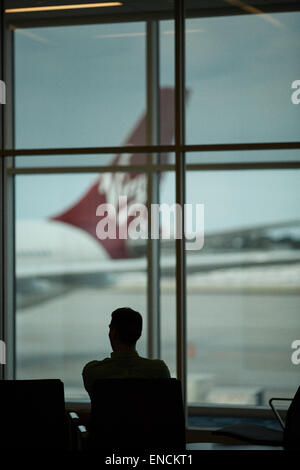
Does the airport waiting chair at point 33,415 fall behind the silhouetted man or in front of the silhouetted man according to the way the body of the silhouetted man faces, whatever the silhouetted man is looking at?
behind

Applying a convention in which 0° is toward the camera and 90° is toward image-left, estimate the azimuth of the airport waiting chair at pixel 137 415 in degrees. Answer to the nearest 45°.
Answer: approximately 180°

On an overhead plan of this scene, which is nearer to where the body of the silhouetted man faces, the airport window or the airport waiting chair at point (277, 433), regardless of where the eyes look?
the airport window

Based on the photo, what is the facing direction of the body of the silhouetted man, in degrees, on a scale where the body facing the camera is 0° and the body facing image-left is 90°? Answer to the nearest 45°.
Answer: approximately 180°

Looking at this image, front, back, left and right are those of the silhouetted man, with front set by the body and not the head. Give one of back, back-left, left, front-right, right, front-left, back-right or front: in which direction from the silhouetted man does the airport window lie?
front

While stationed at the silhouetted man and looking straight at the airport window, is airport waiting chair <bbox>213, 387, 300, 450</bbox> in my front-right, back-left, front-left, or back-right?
front-right

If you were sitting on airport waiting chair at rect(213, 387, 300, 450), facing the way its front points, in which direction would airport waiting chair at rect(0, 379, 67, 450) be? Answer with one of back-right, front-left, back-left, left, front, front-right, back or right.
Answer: front-left

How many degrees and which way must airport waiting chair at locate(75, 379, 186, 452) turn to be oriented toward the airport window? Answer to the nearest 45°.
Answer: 0° — it already faces it

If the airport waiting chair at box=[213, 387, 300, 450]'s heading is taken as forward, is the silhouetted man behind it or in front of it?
in front
